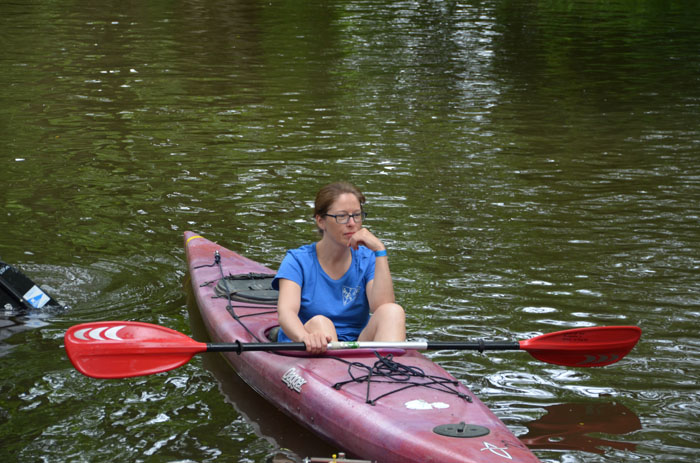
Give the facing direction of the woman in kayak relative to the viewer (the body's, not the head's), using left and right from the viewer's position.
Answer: facing the viewer and to the right of the viewer

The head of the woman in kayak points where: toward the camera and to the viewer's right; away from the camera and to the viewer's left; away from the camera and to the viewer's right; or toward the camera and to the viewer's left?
toward the camera and to the viewer's right

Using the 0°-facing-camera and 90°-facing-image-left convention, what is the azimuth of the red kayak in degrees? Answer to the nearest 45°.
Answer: approximately 315°
